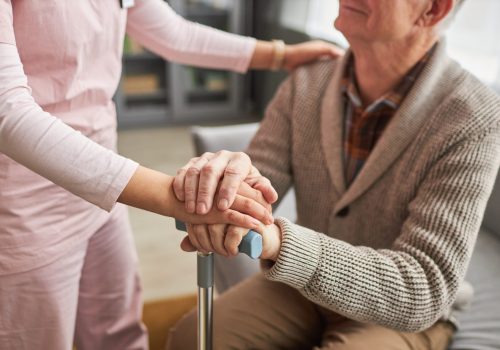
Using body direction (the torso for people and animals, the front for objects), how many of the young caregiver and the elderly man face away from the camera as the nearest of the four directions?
0

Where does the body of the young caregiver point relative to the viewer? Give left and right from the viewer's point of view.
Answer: facing the viewer and to the right of the viewer

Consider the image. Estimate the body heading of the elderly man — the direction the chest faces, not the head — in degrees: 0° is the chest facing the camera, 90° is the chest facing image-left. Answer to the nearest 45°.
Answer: approximately 45°
